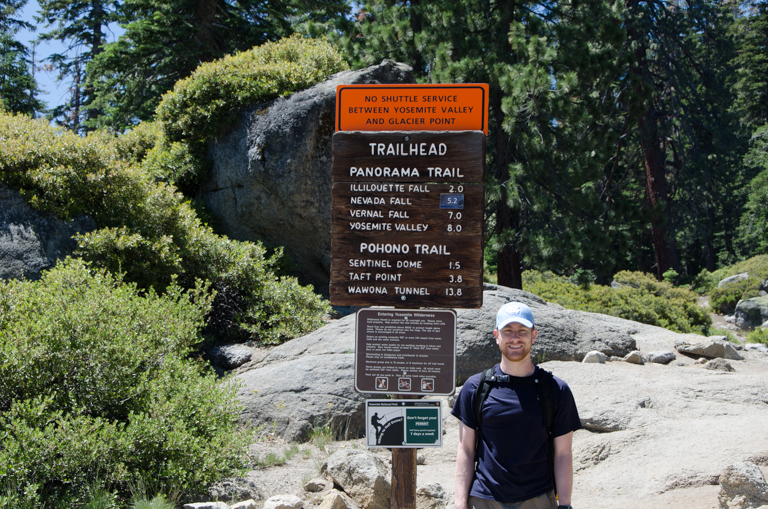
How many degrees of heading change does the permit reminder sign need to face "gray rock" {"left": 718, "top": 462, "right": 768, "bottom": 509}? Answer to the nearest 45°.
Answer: approximately 90° to its left

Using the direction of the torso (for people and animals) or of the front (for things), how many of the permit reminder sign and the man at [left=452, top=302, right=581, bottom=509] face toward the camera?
2

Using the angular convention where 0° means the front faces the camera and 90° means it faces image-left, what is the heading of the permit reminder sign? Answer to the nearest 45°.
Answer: approximately 0°

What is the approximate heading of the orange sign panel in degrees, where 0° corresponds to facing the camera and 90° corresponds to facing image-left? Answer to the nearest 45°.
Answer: approximately 0°

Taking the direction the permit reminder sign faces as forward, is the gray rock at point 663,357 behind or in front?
behind
